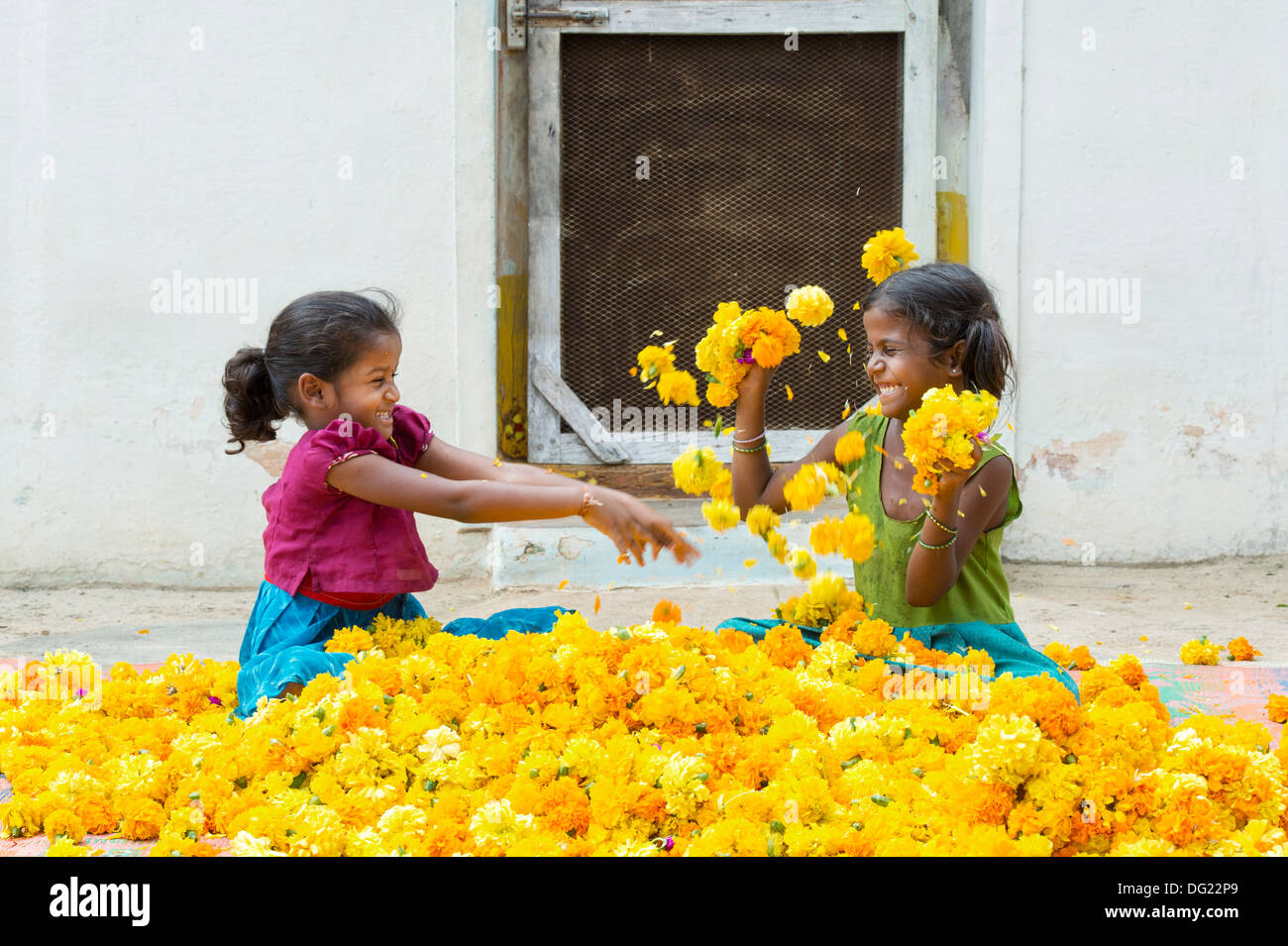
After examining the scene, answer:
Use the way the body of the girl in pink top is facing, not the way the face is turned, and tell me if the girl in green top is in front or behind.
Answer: in front

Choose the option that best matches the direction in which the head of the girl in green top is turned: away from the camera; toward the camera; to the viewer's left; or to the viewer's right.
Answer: to the viewer's left

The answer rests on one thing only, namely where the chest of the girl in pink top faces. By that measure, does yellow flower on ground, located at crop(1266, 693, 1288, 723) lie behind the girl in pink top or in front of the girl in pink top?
in front

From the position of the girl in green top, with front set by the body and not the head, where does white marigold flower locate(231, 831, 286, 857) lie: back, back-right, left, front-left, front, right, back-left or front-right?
front

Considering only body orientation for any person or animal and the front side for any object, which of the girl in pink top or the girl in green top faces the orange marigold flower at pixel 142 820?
the girl in green top

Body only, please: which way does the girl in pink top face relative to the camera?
to the viewer's right

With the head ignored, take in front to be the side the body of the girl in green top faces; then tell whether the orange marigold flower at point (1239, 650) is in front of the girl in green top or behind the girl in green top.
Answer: behind

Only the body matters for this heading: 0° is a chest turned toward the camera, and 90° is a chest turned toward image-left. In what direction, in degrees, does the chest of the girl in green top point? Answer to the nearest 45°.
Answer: approximately 45°

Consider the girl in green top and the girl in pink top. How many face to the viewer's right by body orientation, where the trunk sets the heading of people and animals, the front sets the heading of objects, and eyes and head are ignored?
1
